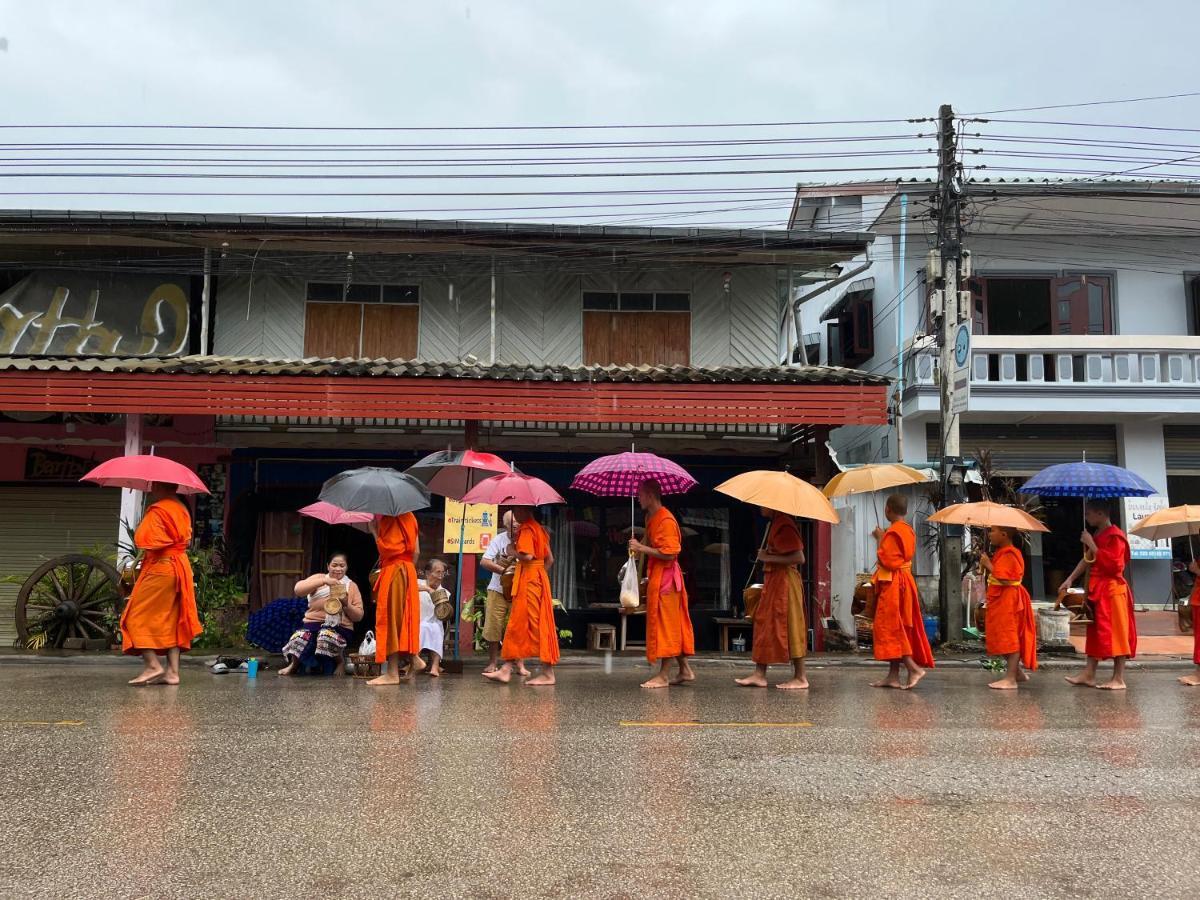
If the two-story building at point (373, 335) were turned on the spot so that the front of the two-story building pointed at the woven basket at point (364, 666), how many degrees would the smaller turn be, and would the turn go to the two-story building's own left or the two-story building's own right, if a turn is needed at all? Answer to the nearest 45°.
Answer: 0° — it already faces it

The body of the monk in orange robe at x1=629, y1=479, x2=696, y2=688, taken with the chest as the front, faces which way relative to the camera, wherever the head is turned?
to the viewer's left

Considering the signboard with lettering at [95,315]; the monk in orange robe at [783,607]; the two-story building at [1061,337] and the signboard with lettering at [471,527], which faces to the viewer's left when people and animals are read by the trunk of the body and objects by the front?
the monk in orange robe

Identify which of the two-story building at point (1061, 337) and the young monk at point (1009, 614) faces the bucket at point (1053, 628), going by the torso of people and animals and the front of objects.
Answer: the two-story building

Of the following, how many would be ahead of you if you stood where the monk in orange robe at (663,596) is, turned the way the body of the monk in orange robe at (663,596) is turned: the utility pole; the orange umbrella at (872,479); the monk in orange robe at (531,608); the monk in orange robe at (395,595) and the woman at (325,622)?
3

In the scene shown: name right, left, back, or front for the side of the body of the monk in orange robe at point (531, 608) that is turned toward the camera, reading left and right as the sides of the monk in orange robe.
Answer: left

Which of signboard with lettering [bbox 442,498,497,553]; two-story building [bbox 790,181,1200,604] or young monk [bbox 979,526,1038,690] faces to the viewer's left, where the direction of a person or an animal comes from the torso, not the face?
the young monk

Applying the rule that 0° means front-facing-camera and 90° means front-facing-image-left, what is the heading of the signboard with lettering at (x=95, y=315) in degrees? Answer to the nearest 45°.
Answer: approximately 0°

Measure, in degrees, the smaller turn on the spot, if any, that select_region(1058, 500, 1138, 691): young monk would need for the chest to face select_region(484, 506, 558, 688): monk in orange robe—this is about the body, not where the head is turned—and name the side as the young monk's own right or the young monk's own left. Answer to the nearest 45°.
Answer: approximately 45° to the young monk's own left

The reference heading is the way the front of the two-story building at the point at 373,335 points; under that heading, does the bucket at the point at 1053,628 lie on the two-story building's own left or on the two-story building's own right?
on the two-story building's own left

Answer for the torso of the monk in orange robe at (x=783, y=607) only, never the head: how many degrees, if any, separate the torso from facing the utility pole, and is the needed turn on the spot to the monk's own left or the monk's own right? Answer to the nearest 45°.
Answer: approximately 135° to the monk's own right

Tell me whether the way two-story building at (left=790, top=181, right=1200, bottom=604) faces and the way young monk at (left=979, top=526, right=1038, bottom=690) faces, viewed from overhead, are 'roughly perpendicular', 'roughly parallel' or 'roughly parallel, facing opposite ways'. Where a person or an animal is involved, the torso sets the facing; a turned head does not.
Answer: roughly perpendicular

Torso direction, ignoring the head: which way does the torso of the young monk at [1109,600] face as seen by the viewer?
to the viewer's left
